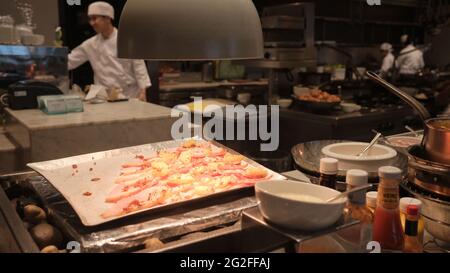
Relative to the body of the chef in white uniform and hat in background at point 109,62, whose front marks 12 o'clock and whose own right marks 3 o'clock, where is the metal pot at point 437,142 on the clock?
The metal pot is roughly at 10 o'clock from the chef in white uniform and hat in background.

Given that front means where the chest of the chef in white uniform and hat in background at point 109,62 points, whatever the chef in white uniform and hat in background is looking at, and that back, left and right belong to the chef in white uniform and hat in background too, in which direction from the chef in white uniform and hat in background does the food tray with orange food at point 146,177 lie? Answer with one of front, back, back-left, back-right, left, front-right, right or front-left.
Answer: front-left

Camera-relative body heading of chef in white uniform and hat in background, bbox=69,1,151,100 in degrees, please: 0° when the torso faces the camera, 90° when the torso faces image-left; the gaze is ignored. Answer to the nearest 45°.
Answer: approximately 45°

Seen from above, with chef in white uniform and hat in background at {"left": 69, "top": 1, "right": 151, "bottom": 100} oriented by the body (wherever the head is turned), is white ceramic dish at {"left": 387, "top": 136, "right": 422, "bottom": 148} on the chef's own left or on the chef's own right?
on the chef's own left

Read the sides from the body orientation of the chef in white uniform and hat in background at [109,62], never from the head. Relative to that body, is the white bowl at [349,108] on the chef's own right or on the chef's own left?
on the chef's own left

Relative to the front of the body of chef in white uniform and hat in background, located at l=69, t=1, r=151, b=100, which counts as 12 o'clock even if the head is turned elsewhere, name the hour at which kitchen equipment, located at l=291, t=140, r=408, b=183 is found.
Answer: The kitchen equipment is roughly at 10 o'clock from the chef in white uniform and hat in background.

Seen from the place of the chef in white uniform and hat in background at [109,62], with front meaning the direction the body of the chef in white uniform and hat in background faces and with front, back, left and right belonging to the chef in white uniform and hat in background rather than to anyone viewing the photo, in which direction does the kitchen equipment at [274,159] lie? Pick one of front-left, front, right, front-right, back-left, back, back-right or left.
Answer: left

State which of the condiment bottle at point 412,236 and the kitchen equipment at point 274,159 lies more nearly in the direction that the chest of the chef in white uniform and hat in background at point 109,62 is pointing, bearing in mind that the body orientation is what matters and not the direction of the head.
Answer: the condiment bottle

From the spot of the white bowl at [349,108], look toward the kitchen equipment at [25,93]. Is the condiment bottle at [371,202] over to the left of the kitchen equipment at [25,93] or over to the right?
left

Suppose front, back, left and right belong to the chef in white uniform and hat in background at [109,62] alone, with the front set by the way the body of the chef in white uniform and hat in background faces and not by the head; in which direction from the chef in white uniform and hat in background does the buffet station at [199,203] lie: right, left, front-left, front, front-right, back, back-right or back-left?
front-left

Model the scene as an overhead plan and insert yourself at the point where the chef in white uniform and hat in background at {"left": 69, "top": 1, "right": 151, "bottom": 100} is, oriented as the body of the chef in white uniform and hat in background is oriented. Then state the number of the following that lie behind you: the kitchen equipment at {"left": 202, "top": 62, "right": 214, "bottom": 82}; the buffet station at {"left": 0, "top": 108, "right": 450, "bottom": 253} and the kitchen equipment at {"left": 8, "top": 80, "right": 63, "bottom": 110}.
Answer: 1
